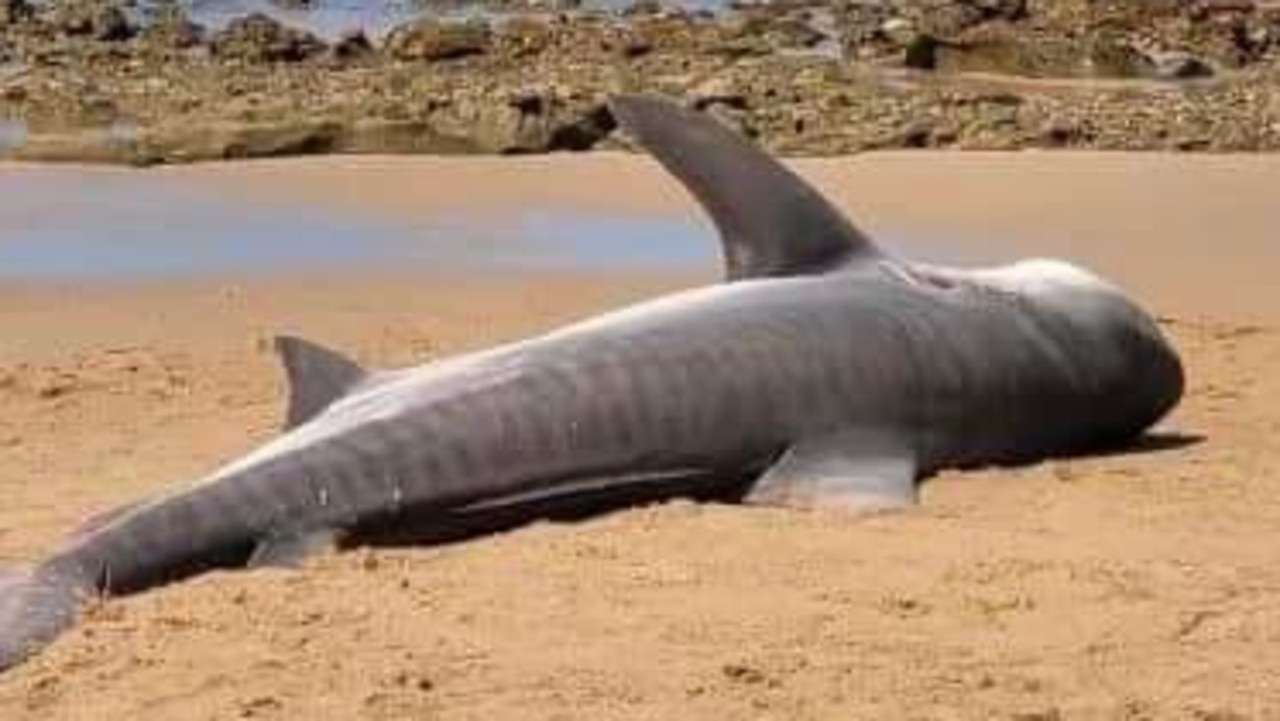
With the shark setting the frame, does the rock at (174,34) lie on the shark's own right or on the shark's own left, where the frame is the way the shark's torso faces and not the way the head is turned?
on the shark's own left

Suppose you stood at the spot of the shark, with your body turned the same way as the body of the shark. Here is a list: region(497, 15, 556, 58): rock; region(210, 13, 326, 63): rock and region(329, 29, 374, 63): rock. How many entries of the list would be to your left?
3

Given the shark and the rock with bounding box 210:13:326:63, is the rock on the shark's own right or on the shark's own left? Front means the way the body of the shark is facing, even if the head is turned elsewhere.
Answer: on the shark's own left

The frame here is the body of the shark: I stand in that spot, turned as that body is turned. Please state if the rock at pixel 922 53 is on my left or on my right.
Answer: on my left

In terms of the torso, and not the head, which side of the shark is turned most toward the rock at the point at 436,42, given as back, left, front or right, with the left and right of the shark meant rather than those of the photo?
left

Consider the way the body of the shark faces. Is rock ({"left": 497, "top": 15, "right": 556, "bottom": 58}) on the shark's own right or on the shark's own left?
on the shark's own left

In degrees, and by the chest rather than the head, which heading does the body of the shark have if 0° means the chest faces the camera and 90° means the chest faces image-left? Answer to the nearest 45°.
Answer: approximately 270°

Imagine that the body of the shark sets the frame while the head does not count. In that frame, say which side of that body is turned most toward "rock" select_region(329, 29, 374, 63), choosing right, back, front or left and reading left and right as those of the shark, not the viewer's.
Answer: left

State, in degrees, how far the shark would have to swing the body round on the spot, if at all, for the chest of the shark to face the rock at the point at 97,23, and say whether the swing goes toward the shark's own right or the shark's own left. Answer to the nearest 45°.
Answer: approximately 90° to the shark's own left

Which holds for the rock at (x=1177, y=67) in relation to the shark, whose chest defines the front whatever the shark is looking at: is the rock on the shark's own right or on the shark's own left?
on the shark's own left
